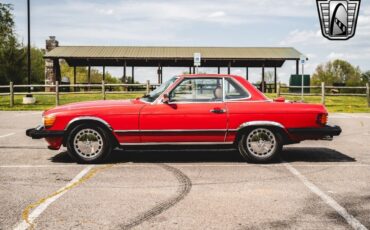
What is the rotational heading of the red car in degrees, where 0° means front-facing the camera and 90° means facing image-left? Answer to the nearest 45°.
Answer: approximately 90°
